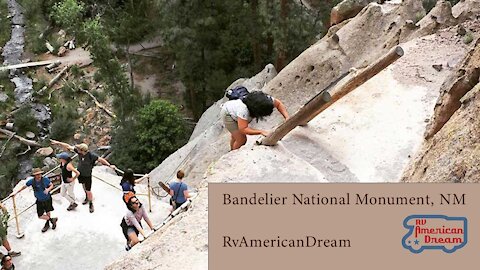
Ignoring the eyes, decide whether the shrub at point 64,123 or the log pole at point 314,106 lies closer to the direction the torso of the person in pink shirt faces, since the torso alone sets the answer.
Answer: the log pole

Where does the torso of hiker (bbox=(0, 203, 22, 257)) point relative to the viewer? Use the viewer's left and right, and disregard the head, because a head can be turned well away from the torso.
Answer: facing to the right of the viewer

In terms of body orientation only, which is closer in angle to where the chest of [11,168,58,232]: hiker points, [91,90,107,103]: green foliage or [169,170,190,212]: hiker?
the hiker

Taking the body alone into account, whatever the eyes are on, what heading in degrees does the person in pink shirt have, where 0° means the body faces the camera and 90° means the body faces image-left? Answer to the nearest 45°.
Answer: approximately 315°

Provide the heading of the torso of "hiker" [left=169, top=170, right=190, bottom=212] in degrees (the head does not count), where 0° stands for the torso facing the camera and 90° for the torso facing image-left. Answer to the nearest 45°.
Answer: approximately 180°

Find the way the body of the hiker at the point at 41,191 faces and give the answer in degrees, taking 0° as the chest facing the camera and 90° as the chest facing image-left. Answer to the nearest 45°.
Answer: approximately 0°

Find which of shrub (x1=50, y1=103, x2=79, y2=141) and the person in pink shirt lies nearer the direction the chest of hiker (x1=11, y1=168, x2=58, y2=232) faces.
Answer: the person in pink shirt
